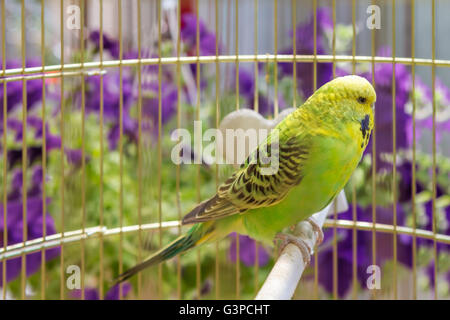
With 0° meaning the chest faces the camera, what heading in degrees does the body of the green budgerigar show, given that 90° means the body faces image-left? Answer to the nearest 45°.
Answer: approximately 270°

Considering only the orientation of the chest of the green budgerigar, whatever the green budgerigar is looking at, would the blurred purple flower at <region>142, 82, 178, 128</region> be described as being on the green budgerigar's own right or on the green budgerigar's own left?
on the green budgerigar's own left

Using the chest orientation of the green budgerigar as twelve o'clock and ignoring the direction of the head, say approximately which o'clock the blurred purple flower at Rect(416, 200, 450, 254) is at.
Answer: The blurred purple flower is roughly at 10 o'clock from the green budgerigar.

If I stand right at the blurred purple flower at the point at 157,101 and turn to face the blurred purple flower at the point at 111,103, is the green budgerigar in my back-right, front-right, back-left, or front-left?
back-left

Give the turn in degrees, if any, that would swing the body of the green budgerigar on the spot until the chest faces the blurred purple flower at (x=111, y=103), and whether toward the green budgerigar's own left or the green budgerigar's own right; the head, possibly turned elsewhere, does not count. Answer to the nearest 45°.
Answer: approximately 135° to the green budgerigar's own left

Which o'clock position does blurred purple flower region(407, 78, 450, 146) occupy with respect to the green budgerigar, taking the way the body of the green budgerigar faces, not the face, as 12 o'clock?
The blurred purple flower is roughly at 10 o'clock from the green budgerigar.
